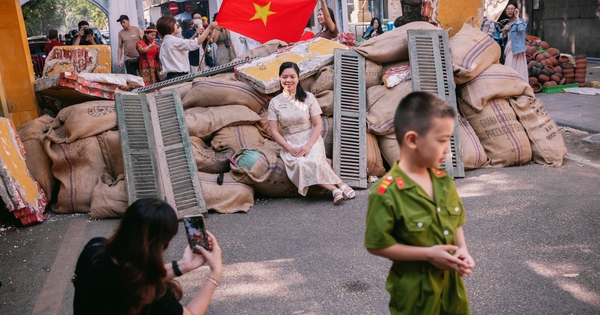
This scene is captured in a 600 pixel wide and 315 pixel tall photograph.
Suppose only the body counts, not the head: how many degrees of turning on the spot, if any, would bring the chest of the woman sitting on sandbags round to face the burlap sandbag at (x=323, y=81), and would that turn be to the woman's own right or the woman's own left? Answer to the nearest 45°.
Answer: approximately 180°

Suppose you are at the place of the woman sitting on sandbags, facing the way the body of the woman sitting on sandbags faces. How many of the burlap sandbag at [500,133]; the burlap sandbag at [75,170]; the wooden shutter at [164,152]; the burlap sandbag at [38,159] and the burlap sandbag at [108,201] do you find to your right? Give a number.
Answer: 4

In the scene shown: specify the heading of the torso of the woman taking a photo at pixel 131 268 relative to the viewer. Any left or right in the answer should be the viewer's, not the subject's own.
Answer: facing away from the viewer and to the right of the viewer

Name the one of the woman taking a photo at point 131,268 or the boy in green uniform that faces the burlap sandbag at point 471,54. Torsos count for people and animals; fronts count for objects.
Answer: the woman taking a photo

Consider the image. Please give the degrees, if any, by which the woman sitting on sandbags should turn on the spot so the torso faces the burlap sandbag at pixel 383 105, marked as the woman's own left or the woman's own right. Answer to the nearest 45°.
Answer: approximately 135° to the woman's own left

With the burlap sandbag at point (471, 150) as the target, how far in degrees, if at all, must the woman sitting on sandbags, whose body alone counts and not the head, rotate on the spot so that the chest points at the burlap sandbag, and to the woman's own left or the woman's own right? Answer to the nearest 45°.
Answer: approximately 90° to the woman's own left

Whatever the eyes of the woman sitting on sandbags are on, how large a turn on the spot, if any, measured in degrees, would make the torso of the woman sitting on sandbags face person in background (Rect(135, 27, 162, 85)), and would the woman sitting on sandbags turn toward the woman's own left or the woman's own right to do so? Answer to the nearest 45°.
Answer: approximately 135° to the woman's own right

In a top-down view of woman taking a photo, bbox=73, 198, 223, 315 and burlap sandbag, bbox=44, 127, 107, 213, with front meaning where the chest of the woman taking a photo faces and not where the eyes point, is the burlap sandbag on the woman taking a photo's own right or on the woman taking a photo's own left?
on the woman taking a photo's own left

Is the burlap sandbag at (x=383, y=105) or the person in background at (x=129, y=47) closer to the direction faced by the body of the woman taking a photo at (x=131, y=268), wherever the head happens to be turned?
the burlap sandbag

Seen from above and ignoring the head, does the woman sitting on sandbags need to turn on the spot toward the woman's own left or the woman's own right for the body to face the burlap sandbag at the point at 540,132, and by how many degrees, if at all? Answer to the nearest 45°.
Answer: approximately 90° to the woman's own left

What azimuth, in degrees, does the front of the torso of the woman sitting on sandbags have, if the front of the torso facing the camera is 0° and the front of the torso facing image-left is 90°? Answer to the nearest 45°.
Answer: approximately 0°

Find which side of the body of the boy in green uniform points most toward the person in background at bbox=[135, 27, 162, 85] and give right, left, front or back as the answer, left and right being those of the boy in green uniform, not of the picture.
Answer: back
